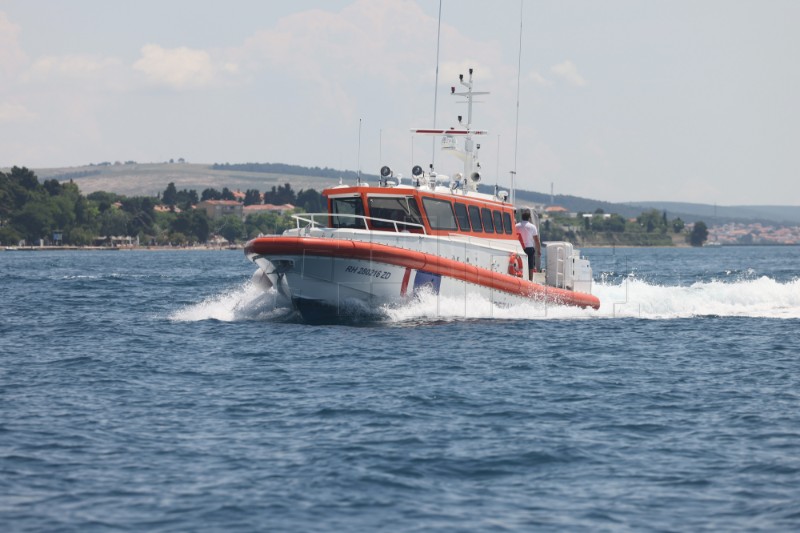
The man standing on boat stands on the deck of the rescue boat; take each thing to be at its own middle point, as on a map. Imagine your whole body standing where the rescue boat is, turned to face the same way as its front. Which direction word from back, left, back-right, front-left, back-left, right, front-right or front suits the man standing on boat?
back

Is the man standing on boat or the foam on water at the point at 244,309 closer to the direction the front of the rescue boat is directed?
the foam on water

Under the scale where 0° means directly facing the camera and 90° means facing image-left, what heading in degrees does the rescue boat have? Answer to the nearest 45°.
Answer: approximately 45°
